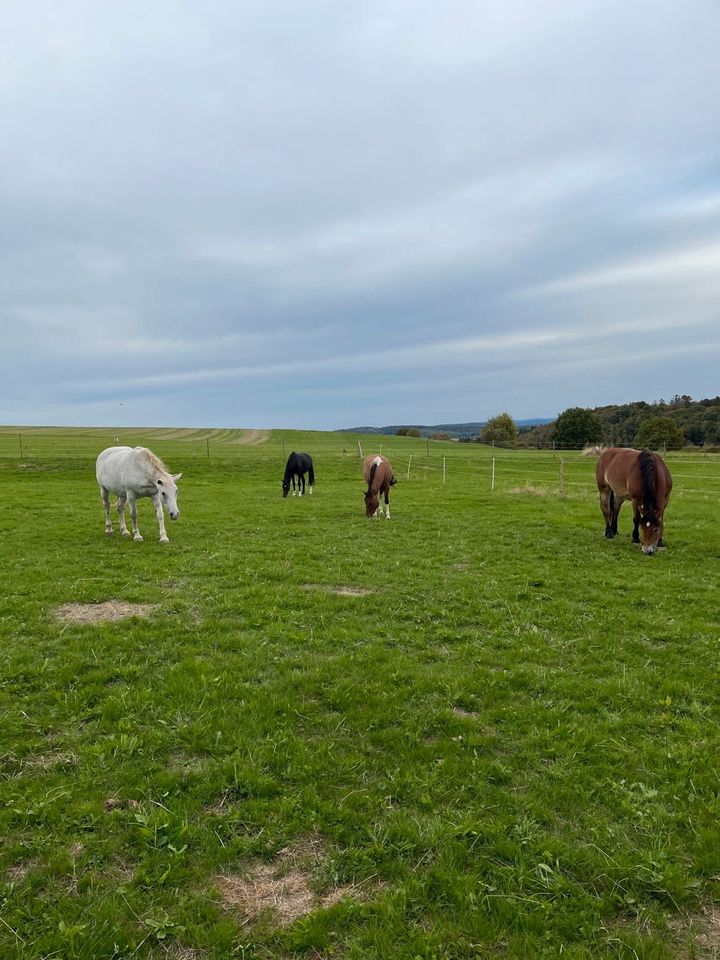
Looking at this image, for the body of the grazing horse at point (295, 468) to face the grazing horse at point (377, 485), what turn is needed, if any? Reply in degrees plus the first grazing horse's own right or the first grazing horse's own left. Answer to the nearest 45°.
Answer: approximately 45° to the first grazing horse's own left

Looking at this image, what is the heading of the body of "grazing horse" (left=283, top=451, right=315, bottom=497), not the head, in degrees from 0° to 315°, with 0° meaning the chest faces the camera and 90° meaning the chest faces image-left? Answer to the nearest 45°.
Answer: approximately 45°

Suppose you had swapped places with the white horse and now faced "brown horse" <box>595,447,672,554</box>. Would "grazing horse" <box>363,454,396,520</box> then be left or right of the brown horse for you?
left

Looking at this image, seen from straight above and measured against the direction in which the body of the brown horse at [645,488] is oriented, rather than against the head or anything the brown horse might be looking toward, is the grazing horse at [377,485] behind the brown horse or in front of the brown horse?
behind

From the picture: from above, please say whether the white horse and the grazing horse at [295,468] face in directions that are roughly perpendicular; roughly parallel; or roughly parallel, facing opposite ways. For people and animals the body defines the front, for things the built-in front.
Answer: roughly perpendicular

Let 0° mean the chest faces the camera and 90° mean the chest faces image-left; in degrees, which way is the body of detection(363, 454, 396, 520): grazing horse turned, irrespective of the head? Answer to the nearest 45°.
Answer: approximately 0°

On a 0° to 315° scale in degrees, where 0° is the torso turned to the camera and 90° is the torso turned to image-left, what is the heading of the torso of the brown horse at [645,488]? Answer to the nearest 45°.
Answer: approximately 315°

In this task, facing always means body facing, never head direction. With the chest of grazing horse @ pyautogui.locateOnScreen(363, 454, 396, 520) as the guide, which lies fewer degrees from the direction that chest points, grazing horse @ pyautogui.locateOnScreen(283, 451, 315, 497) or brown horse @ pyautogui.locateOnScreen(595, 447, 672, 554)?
the brown horse
